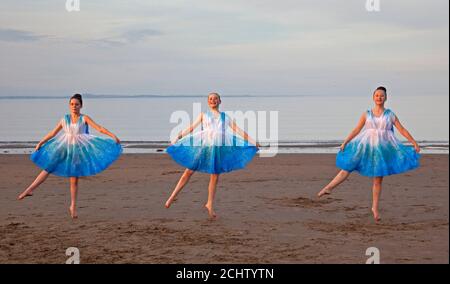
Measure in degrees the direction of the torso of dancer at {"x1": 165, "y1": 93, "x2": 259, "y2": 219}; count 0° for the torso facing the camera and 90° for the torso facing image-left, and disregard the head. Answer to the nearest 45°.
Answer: approximately 0°

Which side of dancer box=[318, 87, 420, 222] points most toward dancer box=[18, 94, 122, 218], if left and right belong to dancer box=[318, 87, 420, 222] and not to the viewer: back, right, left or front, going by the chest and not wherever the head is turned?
right

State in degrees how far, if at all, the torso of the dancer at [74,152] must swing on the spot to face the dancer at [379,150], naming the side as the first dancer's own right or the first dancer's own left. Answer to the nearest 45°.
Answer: approximately 90° to the first dancer's own left

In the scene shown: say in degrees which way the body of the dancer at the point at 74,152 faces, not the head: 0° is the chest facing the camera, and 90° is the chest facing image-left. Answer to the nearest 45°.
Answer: approximately 0°

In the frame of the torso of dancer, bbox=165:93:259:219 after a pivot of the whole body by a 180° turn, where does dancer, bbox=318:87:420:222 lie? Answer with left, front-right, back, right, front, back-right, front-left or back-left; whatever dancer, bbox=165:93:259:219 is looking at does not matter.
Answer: right

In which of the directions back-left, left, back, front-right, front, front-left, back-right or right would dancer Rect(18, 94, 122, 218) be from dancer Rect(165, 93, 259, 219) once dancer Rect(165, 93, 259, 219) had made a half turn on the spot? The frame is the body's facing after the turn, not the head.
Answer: left
